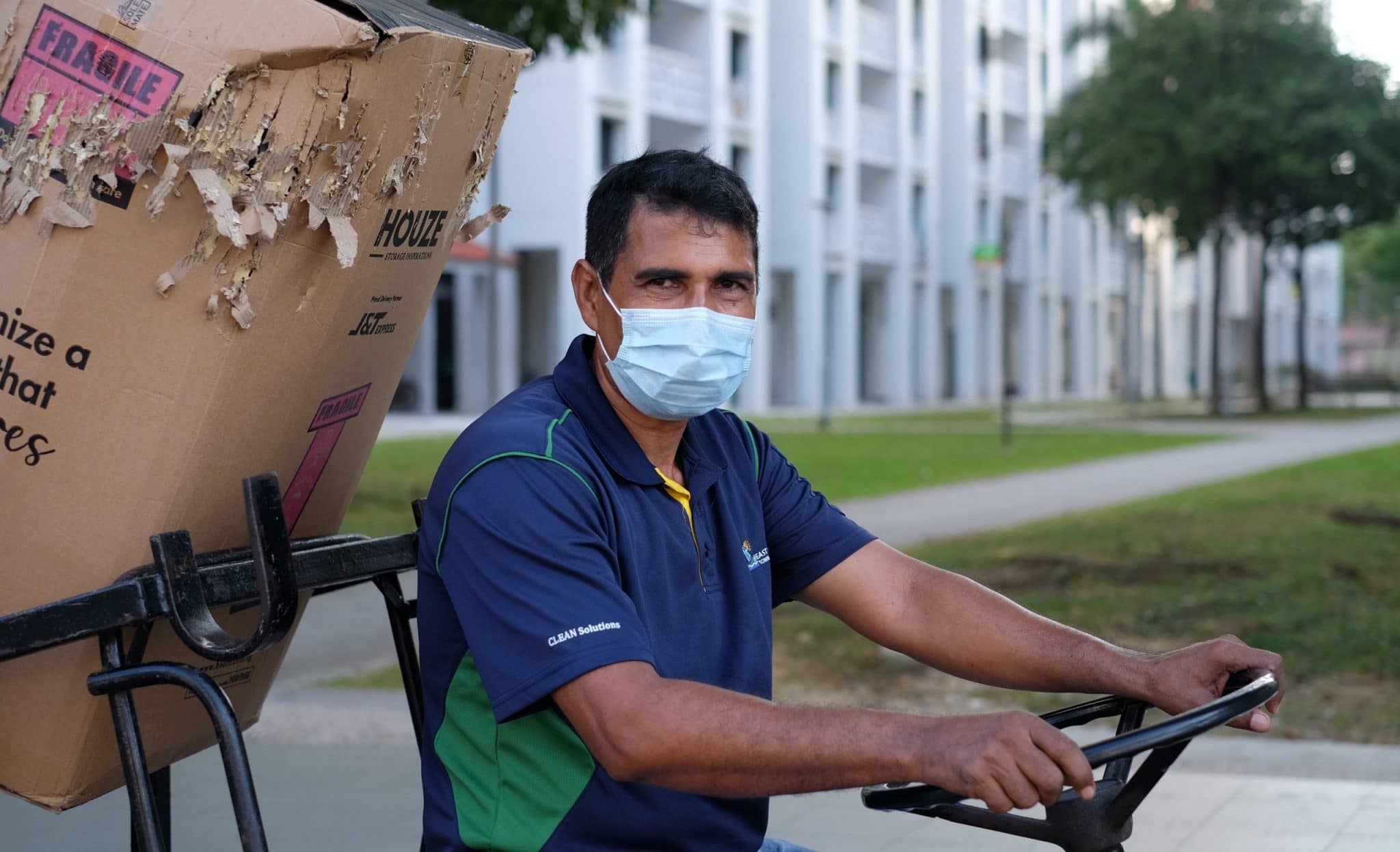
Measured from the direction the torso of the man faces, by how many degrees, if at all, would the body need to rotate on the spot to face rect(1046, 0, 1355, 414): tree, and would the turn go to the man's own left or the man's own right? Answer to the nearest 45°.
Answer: approximately 135° to the man's own left

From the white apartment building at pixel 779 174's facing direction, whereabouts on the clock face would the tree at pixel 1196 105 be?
The tree is roughly at 11 o'clock from the white apartment building.

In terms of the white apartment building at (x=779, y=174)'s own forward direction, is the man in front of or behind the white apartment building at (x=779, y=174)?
in front

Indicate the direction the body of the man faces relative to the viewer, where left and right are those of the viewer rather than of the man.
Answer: facing the viewer and to the right of the viewer
